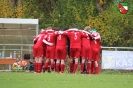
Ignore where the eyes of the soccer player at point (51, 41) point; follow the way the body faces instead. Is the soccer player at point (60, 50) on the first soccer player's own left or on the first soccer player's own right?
on the first soccer player's own right

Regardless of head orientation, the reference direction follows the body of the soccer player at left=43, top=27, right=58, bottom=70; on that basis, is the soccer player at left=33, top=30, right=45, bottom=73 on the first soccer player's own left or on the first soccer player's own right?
on the first soccer player's own left

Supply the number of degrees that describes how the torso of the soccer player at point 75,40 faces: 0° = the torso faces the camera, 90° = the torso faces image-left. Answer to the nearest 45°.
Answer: approximately 180°

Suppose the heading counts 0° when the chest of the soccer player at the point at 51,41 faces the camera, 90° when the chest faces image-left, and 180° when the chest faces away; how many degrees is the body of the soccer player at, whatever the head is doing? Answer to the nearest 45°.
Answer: approximately 180°

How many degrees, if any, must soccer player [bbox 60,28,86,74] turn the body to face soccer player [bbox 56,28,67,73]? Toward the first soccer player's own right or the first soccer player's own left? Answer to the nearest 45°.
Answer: approximately 90° to the first soccer player's own left

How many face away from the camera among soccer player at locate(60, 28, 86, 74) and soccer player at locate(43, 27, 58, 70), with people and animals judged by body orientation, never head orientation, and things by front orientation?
2

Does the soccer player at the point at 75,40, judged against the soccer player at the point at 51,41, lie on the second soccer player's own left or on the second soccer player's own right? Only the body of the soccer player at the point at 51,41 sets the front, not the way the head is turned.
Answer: on the second soccer player's own right

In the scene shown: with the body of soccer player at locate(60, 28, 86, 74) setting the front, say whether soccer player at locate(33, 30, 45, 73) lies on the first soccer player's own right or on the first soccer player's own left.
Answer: on the first soccer player's own left

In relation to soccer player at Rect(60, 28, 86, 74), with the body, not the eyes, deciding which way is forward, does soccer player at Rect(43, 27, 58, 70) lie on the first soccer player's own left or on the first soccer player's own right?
on the first soccer player's own left
